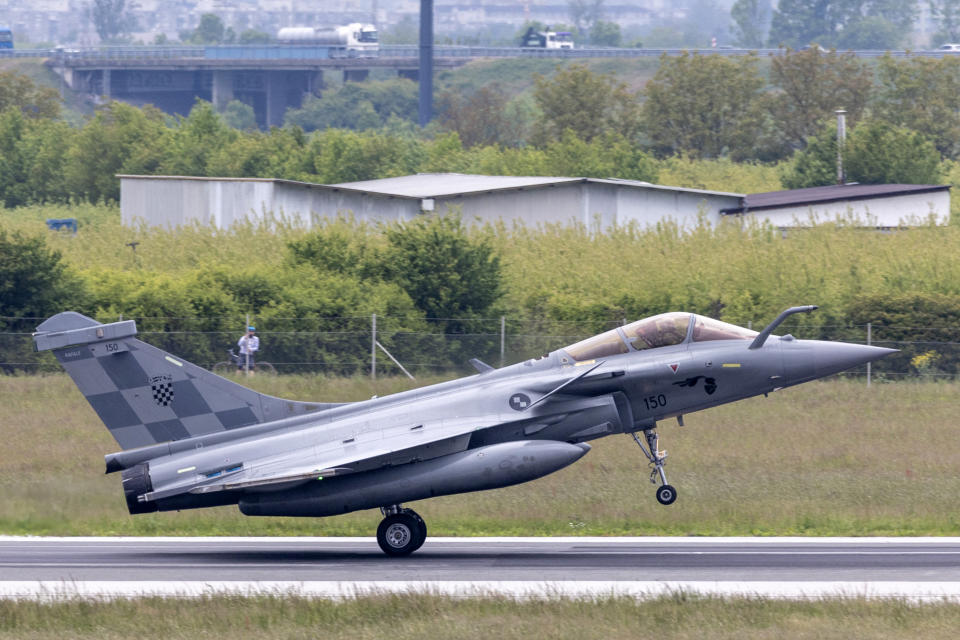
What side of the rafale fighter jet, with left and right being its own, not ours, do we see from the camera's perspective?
right

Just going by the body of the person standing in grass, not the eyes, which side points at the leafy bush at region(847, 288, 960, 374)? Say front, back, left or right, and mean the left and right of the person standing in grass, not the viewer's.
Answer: left

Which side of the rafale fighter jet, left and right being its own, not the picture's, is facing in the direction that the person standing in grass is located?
left

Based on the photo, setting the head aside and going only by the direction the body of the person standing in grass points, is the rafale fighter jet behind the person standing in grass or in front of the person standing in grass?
in front

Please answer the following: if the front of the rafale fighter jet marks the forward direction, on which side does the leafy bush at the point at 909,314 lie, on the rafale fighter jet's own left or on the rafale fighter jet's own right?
on the rafale fighter jet's own left

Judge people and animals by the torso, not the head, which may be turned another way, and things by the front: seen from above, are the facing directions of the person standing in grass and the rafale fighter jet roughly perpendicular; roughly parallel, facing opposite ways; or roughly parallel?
roughly perpendicular

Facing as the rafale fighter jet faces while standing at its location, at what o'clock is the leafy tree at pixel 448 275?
The leafy tree is roughly at 9 o'clock from the rafale fighter jet.

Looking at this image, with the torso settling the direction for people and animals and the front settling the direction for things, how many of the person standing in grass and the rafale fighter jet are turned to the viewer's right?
1
